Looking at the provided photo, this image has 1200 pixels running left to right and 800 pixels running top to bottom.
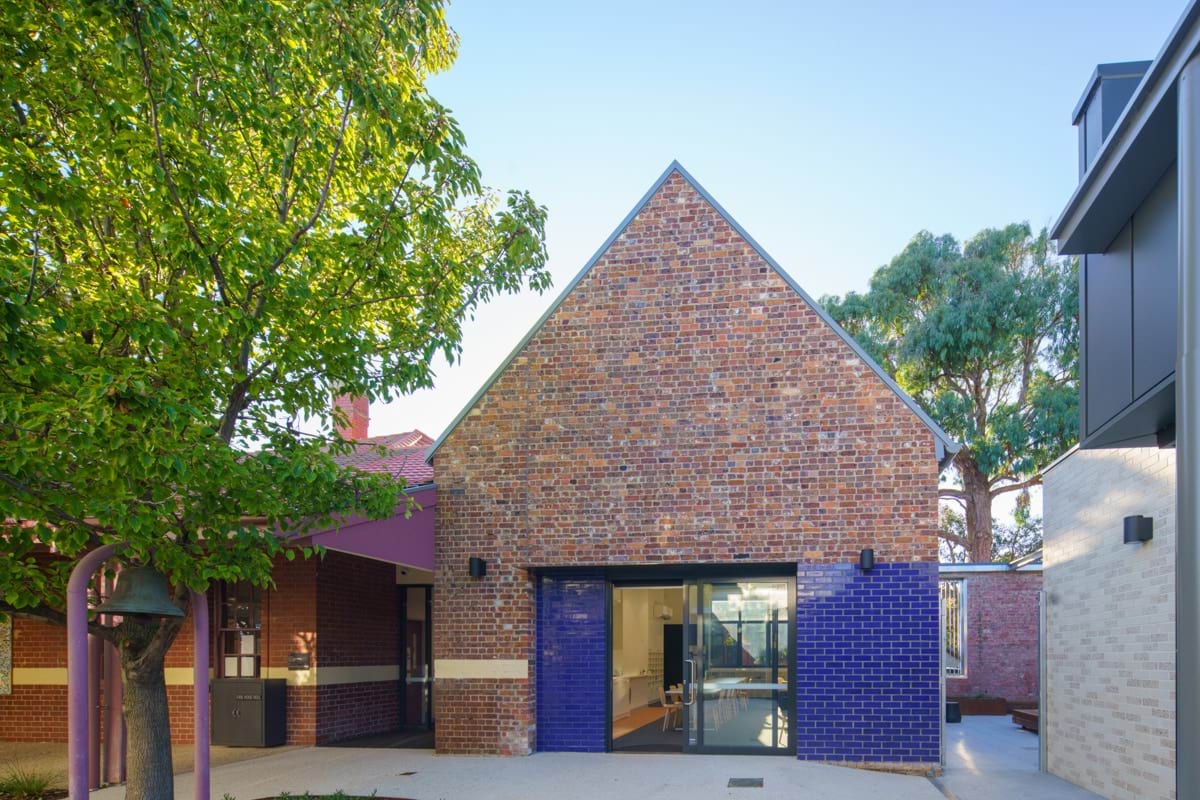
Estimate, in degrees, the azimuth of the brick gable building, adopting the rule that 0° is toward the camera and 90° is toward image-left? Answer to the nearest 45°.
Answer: approximately 0°

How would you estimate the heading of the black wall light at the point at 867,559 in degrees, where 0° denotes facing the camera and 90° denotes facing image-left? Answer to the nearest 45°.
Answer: approximately 0°

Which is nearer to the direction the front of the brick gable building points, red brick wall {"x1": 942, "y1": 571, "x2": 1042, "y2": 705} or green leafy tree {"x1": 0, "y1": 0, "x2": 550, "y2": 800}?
the green leafy tree

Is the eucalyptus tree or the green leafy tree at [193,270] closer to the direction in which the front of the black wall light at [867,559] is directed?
the green leafy tree

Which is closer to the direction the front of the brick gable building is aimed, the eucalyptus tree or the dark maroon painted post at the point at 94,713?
the dark maroon painted post

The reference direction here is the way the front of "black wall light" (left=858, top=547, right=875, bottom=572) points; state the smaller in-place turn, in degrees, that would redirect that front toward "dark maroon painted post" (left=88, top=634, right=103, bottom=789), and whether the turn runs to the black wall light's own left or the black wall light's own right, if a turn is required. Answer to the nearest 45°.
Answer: approximately 90° to the black wall light's own right
